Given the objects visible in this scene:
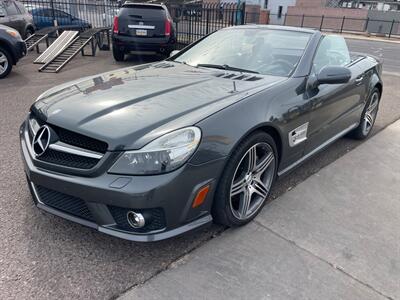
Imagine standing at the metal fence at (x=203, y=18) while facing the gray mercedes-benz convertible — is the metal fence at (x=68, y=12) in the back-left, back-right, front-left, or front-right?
back-right

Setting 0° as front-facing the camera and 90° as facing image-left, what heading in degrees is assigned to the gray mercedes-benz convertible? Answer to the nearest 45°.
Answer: approximately 45°

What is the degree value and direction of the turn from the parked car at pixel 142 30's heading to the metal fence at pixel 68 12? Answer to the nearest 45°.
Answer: approximately 45° to its left

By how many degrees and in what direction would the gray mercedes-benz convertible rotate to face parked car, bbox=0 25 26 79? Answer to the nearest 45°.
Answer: approximately 90° to its right

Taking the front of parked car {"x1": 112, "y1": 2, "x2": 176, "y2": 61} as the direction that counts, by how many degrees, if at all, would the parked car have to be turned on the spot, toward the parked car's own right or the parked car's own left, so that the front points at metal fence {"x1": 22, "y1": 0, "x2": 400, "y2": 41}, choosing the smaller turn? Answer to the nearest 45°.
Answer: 0° — it already faces it

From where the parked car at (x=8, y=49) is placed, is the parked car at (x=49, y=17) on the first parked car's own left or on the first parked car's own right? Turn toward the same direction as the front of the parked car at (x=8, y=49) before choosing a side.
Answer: on the first parked car's own left

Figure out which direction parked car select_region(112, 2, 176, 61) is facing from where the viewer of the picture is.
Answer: facing away from the viewer

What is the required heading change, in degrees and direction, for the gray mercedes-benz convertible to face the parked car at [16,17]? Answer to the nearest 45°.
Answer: approximately 90° to its right

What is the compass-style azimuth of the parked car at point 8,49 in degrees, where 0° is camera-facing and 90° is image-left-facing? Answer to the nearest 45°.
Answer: approximately 315°
